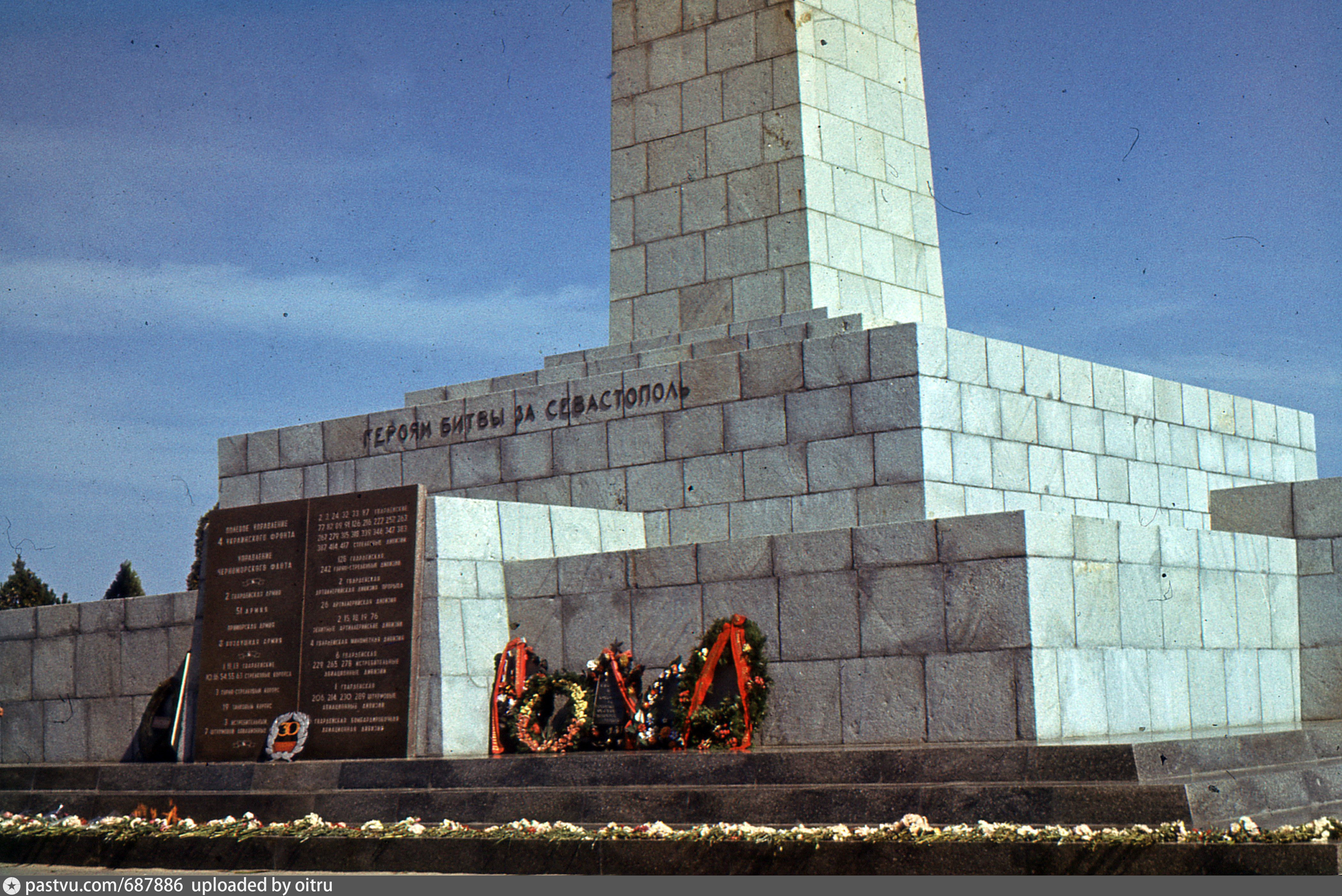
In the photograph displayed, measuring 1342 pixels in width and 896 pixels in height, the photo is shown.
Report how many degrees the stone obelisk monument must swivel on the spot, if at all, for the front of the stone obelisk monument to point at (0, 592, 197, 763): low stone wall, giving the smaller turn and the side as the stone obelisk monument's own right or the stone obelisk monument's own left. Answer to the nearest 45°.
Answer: approximately 45° to the stone obelisk monument's own right

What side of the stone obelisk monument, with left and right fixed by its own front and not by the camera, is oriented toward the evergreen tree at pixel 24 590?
right

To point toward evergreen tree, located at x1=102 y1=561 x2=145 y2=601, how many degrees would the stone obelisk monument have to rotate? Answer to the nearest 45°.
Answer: approximately 90° to its right

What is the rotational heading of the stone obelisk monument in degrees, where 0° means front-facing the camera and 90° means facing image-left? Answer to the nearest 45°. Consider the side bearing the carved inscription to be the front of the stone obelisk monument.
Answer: approximately 45°

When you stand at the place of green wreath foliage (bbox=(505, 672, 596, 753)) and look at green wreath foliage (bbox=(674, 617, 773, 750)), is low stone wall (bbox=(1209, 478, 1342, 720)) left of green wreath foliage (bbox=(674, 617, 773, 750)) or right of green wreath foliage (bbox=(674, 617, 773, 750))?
left
